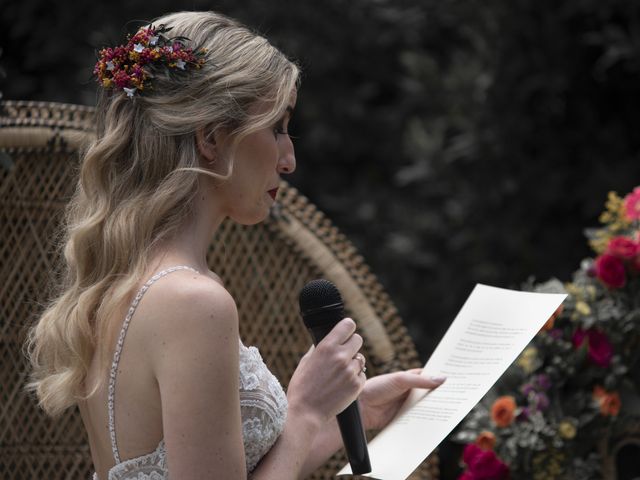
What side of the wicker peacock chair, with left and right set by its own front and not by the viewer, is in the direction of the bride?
front

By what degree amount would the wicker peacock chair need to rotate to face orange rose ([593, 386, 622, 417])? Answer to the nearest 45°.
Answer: approximately 90° to its left

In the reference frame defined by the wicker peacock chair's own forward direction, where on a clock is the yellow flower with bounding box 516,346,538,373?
The yellow flower is roughly at 9 o'clock from the wicker peacock chair.

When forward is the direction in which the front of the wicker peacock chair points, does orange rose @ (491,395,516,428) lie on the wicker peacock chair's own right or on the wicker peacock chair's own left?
on the wicker peacock chair's own left

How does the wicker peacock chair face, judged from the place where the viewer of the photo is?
facing the viewer

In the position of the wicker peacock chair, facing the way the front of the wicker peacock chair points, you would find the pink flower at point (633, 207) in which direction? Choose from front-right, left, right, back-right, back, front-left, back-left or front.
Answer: left

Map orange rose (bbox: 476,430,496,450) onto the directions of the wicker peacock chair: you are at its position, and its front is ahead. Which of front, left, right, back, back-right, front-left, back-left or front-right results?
left

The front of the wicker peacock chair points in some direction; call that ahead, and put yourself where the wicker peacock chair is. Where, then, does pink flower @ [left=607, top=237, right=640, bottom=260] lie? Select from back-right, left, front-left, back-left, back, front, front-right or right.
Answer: left

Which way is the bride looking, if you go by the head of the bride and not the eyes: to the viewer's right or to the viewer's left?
to the viewer's right
